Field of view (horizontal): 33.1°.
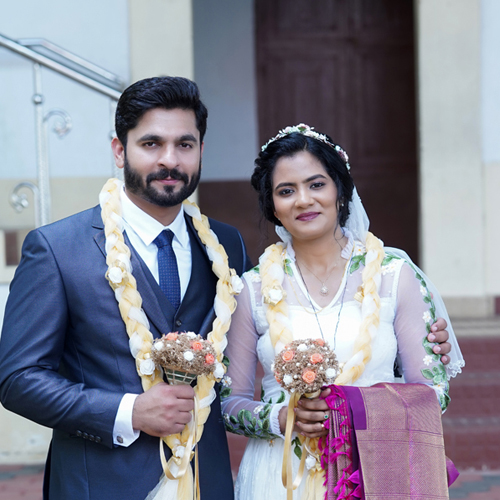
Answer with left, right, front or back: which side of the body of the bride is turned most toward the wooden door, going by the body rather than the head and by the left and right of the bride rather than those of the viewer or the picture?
back

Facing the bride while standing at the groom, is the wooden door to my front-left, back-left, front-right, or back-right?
front-left

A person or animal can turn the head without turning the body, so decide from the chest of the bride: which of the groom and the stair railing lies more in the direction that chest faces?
the groom

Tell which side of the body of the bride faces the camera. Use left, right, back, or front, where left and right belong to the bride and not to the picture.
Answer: front

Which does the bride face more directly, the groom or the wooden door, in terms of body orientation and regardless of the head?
the groom

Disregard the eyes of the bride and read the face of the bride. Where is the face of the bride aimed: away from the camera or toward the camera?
toward the camera

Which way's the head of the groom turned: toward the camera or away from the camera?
toward the camera

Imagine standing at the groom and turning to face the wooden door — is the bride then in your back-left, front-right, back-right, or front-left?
front-right

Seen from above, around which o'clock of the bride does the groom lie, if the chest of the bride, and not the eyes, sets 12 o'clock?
The groom is roughly at 2 o'clock from the bride.

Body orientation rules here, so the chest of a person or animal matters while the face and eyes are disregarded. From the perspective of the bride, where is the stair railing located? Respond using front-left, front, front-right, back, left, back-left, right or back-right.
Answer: back-right

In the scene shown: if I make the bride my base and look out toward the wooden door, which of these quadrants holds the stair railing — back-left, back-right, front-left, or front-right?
front-left
